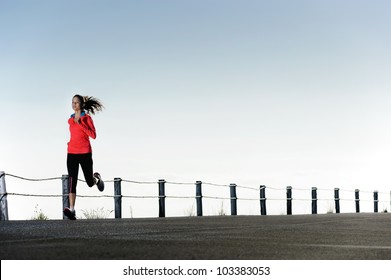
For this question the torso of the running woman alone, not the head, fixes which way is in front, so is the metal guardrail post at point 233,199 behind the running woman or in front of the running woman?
behind

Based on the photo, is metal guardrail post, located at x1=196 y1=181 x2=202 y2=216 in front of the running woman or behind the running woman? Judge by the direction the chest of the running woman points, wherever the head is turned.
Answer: behind

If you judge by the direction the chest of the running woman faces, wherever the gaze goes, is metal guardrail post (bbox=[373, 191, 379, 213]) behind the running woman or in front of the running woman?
behind

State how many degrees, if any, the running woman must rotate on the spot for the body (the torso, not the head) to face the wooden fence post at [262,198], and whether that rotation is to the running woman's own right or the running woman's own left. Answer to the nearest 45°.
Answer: approximately 180°

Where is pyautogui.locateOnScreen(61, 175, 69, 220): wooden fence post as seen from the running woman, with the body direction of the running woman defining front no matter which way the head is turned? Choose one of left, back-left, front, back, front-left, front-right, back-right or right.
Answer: back-right

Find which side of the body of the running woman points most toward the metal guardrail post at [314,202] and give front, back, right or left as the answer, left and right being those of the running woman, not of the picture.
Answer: back

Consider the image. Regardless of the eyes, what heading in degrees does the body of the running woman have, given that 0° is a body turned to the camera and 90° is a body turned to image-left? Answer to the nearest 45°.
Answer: approximately 45°

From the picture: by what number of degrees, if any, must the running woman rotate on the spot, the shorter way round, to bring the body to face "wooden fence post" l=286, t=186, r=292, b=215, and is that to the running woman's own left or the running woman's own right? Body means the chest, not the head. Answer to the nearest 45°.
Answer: approximately 180°

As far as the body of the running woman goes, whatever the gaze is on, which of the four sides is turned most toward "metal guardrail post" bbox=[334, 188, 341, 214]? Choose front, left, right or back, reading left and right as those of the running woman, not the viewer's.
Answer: back
